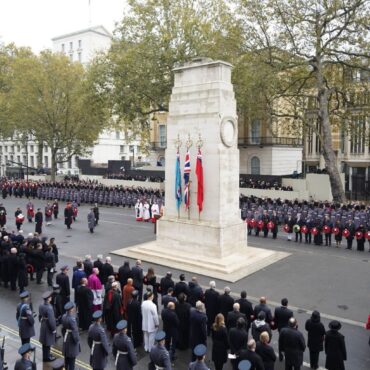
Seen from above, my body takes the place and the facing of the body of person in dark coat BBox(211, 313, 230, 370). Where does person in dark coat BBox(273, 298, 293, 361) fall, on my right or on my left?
on my right

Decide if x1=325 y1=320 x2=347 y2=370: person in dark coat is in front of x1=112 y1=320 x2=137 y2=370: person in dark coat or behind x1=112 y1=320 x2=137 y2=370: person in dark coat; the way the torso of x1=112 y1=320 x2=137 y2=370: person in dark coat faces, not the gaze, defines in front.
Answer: in front

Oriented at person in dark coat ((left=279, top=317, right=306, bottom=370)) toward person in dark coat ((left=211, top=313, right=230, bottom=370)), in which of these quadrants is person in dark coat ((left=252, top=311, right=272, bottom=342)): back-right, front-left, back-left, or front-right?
front-right

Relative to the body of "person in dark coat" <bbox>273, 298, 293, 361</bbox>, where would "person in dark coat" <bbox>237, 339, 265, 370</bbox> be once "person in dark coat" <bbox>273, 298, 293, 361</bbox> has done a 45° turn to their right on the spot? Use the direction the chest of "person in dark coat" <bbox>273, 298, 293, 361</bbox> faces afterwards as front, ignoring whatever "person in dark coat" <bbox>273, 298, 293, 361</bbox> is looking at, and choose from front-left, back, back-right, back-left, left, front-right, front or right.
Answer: back-right

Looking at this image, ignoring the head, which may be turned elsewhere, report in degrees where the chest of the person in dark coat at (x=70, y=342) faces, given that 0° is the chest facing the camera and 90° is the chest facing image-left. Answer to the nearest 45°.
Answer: approximately 225°

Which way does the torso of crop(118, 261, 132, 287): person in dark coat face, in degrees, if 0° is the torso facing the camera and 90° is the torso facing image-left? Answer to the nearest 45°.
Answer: approximately 225°

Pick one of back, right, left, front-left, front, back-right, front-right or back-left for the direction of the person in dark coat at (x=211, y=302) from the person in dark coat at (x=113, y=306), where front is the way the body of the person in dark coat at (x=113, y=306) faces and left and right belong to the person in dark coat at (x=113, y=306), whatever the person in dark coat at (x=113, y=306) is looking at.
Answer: front-right

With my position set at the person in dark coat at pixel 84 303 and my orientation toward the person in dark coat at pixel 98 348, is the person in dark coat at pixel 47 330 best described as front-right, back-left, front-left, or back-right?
front-right

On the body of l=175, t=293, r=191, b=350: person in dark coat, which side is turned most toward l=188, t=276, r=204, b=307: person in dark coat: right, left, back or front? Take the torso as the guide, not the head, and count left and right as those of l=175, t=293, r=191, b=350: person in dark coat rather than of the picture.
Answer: front

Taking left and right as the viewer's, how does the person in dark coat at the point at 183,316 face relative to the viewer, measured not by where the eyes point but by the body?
facing away from the viewer

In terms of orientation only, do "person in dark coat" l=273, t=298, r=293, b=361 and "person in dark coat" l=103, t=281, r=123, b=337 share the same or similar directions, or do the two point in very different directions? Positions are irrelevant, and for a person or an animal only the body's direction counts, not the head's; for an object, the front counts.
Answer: same or similar directions

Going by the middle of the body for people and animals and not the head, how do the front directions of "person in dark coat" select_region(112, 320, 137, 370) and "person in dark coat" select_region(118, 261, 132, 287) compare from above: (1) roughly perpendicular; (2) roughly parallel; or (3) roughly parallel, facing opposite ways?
roughly parallel

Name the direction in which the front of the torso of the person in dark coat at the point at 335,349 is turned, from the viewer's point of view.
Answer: away from the camera

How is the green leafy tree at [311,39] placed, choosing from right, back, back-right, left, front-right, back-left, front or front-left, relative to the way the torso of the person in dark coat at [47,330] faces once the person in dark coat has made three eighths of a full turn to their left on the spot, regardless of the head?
back-right

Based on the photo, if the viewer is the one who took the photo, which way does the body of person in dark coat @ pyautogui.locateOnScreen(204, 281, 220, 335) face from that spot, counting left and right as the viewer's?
facing away from the viewer

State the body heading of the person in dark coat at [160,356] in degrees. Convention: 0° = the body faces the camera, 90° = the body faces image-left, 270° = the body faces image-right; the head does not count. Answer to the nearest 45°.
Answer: approximately 225°
